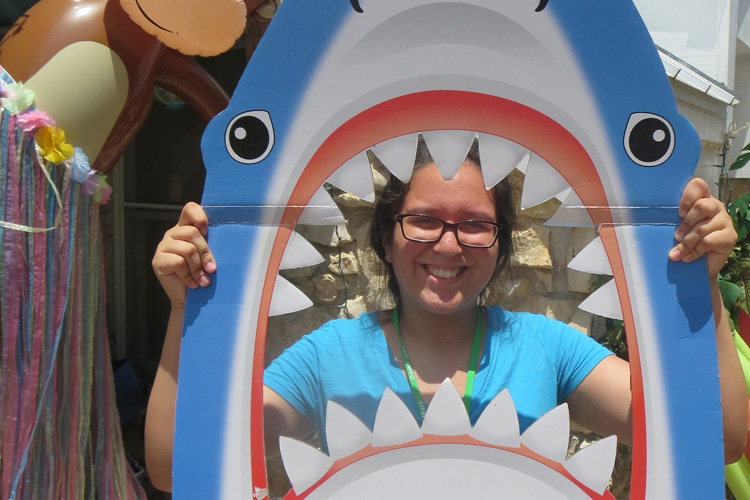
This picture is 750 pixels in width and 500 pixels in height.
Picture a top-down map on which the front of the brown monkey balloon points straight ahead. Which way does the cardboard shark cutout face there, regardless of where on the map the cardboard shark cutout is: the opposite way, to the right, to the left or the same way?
the same way

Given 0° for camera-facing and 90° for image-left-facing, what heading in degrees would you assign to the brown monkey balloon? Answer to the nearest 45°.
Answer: approximately 45°

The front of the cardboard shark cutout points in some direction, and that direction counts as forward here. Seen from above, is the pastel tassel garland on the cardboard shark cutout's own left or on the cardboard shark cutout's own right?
on the cardboard shark cutout's own right

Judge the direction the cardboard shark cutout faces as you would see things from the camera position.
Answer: facing the viewer

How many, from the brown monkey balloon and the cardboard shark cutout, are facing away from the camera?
0
